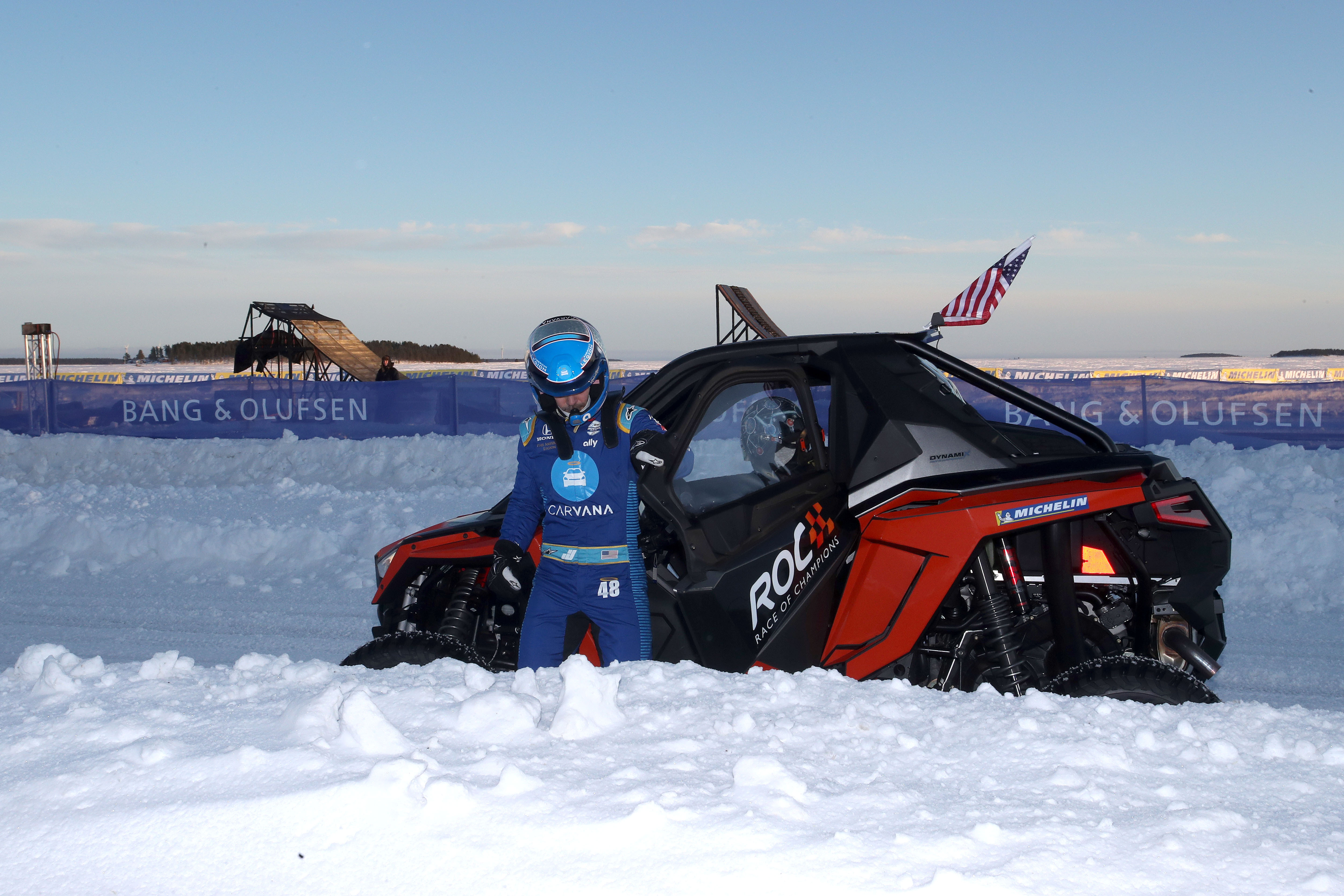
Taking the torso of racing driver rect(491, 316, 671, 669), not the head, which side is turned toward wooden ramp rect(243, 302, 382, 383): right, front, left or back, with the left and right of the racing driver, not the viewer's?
back

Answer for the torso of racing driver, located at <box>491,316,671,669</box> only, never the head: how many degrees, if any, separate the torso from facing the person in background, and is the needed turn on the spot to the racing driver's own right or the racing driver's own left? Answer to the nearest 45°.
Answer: approximately 180°

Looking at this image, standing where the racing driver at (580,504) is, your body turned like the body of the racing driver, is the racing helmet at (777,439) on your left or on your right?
on your left

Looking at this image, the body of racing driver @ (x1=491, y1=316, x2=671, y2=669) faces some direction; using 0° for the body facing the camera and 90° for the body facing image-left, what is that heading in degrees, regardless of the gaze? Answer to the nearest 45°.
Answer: approximately 0°

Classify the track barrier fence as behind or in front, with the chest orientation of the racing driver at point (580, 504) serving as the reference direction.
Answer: behind
